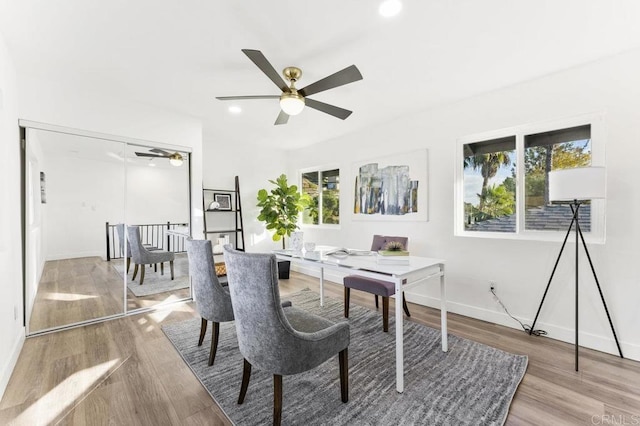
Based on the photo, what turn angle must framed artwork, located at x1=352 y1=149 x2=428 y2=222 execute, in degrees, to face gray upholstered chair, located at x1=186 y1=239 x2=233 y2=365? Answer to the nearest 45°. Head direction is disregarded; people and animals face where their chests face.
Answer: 0° — it already faces it

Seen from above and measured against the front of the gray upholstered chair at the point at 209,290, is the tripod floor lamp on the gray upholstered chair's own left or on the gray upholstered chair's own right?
on the gray upholstered chair's own right

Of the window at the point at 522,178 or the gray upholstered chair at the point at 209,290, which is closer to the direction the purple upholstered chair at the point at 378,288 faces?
the gray upholstered chair

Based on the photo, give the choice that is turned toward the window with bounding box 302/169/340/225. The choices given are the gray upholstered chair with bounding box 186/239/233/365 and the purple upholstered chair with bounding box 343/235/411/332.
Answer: the gray upholstered chair with bounding box 186/239/233/365

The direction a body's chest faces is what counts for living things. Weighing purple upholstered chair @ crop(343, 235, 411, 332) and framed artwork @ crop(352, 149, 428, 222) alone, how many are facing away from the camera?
0

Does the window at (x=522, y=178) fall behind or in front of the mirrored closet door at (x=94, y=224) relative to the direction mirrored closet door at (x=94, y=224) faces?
in front

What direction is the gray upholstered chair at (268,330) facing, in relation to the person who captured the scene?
facing away from the viewer and to the right of the viewer

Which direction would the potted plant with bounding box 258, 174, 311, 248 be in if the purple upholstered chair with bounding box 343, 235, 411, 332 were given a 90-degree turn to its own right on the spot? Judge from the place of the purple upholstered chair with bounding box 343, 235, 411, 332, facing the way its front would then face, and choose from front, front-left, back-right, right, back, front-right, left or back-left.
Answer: front

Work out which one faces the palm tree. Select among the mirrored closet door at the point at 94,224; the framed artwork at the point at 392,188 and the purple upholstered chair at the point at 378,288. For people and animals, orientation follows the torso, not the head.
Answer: the mirrored closet door

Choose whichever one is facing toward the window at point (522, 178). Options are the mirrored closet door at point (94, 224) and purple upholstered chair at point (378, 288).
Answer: the mirrored closet door

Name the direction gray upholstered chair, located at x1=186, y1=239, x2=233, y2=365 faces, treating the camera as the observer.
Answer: facing away from the viewer and to the right of the viewer

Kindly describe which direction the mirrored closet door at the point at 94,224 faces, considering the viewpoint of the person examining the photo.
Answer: facing the viewer and to the right of the viewer

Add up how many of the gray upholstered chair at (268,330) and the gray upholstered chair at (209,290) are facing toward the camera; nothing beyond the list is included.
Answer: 0

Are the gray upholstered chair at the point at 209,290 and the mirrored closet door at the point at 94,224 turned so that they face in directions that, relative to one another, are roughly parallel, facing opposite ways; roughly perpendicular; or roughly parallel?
roughly perpendicular

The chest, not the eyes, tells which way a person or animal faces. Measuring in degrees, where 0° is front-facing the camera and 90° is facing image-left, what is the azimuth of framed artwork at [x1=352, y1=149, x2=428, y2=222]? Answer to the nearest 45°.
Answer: approximately 45°
